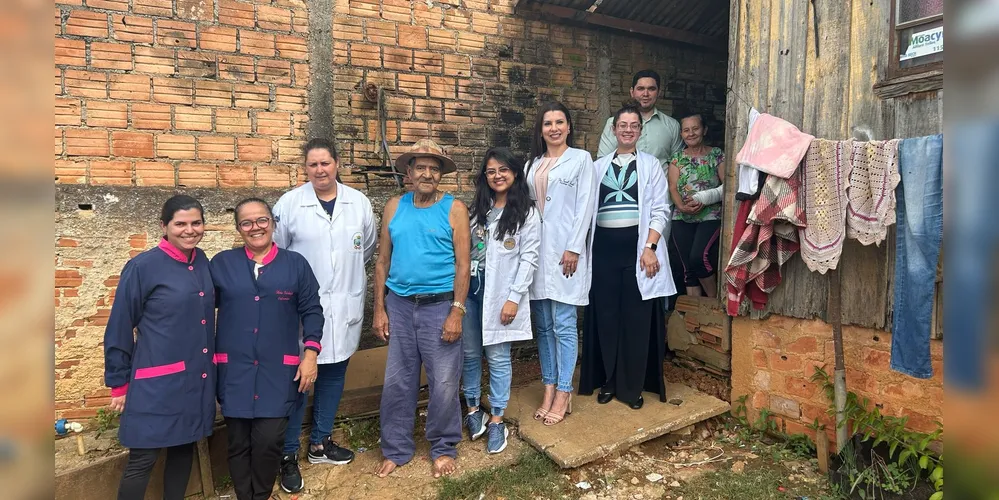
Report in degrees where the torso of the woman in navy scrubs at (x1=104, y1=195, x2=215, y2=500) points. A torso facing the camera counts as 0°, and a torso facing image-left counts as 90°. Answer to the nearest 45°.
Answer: approximately 315°

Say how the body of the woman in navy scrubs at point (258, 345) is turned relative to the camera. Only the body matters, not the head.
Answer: toward the camera

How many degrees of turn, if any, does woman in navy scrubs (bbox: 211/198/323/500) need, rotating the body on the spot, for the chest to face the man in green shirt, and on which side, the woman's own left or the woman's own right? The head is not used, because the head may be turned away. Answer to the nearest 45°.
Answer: approximately 90° to the woman's own left

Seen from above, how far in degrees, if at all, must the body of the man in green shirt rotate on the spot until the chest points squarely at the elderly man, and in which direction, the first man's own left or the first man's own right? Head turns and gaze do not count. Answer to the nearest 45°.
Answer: approximately 45° to the first man's own right

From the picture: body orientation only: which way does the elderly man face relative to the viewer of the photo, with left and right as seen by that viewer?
facing the viewer

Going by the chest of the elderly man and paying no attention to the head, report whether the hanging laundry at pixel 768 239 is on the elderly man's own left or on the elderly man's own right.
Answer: on the elderly man's own left

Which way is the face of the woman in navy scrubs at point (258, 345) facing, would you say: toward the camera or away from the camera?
toward the camera
